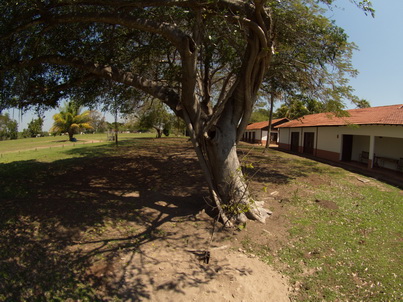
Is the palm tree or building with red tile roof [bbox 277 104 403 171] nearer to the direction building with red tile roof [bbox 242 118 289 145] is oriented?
the palm tree

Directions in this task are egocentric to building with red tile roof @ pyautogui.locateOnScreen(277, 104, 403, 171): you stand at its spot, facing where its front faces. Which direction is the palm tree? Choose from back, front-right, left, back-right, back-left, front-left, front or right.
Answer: front-right

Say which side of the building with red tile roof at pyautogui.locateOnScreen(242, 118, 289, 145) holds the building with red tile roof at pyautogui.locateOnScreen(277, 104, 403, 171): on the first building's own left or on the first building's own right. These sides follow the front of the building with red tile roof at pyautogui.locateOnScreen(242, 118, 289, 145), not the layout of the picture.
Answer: on the first building's own left

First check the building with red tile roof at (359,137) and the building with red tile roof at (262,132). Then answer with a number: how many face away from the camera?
0

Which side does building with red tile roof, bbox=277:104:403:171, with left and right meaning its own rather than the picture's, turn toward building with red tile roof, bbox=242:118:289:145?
right

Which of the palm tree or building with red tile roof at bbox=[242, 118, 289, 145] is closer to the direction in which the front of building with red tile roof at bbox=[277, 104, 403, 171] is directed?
the palm tree

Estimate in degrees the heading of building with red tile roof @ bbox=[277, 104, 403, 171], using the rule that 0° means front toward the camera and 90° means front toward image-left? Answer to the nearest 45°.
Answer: approximately 45°

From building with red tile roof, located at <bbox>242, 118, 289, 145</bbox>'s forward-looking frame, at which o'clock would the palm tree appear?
The palm tree is roughly at 1 o'clock from the building with red tile roof.

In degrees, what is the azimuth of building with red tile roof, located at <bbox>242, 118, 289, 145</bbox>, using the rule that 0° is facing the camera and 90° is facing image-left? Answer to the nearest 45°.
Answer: approximately 45°
